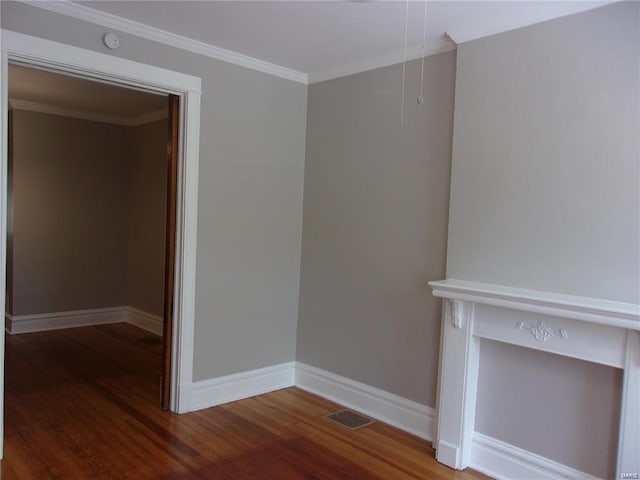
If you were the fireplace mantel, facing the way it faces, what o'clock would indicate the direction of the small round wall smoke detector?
The small round wall smoke detector is roughly at 1 o'clock from the fireplace mantel.

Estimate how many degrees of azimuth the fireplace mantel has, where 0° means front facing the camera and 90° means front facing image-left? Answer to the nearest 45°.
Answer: approximately 45°

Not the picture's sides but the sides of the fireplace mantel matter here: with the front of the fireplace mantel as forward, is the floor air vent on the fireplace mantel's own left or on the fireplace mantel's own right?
on the fireplace mantel's own right

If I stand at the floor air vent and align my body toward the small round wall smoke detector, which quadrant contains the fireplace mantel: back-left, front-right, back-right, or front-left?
back-left

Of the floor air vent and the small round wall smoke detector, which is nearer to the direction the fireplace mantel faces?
the small round wall smoke detector
